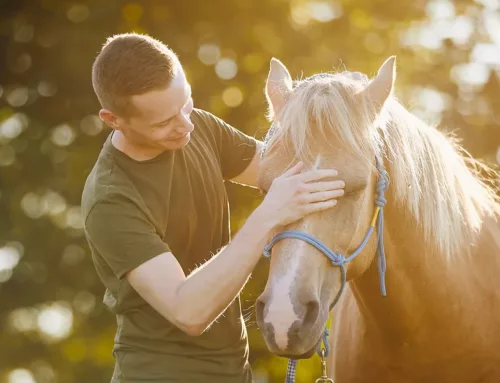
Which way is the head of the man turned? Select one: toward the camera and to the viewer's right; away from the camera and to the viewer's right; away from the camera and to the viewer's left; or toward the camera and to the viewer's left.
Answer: toward the camera and to the viewer's right

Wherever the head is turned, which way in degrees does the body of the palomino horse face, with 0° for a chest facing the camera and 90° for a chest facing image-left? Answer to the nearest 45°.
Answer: approximately 45°

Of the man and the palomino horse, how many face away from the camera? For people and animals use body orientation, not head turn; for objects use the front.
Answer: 0

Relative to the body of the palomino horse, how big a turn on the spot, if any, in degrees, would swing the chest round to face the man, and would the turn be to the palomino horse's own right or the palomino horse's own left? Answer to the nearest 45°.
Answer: approximately 45° to the palomino horse's own right

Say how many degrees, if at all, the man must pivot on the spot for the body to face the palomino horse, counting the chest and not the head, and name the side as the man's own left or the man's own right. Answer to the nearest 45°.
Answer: approximately 45° to the man's own left

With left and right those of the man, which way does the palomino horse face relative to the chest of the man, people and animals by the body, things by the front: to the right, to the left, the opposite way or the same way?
to the right

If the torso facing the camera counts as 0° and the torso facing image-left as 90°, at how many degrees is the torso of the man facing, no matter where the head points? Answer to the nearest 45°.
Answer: approximately 315°
